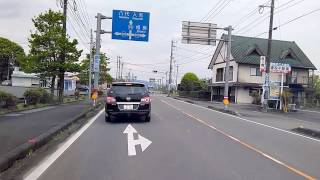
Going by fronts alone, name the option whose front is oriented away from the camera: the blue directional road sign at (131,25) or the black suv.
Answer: the black suv

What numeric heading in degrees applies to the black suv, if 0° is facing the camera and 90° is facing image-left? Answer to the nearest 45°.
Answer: approximately 180°

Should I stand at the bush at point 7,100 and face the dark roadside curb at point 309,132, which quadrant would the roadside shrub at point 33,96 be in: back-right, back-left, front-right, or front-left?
back-left

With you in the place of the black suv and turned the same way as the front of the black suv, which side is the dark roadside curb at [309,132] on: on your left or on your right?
on your right

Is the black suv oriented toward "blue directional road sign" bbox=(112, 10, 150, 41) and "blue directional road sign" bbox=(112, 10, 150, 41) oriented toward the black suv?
yes

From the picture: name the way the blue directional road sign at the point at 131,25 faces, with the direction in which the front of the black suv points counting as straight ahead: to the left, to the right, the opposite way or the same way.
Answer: the opposite way

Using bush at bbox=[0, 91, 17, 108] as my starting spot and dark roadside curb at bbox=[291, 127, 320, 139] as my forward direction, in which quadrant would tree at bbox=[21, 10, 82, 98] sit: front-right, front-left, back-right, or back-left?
back-left

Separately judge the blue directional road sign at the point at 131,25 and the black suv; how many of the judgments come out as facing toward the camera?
1

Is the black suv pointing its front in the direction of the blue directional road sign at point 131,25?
yes

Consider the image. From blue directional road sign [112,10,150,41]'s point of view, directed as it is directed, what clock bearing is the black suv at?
The black suv is roughly at 12 o'clock from the blue directional road sign.

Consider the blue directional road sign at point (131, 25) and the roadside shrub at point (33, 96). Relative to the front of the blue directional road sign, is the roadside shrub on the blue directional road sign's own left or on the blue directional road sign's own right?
on the blue directional road sign's own right
